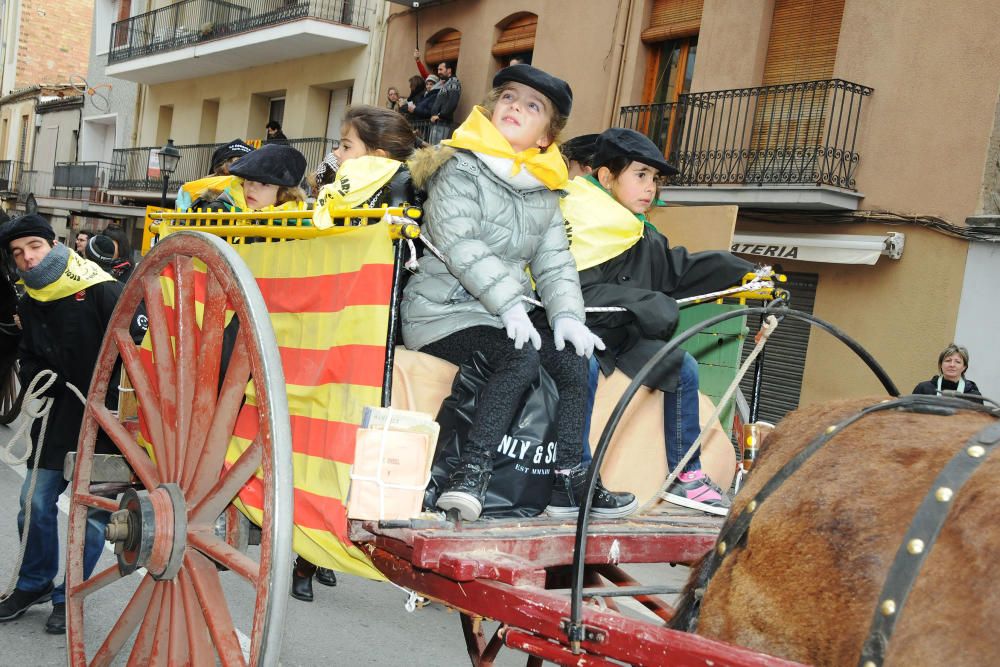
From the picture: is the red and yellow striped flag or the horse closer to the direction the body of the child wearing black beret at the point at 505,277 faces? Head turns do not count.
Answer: the horse

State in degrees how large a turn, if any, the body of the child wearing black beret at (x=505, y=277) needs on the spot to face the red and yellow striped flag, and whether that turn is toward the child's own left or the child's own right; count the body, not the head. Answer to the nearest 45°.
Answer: approximately 90° to the child's own right

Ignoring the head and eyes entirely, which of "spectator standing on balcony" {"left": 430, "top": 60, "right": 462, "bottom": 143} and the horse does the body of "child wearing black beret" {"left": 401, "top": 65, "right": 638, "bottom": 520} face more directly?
the horse

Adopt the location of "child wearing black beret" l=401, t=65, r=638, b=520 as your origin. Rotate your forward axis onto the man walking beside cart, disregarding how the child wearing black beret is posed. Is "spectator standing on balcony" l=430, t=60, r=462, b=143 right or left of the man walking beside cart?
right

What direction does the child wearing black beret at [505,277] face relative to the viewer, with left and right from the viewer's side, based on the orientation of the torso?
facing the viewer and to the right of the viewer

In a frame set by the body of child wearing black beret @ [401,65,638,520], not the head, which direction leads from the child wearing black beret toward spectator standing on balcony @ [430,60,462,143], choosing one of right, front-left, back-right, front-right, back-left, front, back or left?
back-left
